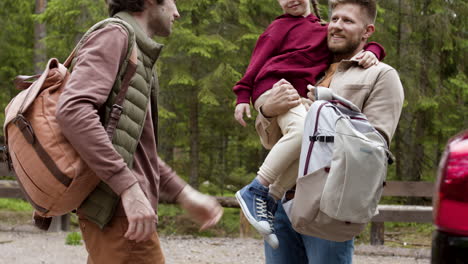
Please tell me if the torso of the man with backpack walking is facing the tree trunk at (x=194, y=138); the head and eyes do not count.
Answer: no

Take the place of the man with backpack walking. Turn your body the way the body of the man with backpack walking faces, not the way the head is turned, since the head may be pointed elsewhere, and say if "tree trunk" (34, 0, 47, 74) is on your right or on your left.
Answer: on your left

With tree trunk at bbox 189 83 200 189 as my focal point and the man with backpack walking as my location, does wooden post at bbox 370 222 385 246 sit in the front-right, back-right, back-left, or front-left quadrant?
front-right

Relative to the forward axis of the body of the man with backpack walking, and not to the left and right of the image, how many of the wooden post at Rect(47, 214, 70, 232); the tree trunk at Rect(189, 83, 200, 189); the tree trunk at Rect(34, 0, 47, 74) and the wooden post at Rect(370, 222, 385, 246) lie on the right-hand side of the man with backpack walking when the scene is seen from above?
0

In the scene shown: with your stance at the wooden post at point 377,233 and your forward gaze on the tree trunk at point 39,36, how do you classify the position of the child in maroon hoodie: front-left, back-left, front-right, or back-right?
back-left

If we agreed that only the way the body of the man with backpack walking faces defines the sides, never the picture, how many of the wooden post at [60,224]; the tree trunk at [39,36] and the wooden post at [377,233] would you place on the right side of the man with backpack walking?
0

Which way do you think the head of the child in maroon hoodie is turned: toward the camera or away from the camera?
toward the camera

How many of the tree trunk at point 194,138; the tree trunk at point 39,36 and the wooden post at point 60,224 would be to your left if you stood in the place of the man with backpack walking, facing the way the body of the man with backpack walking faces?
3

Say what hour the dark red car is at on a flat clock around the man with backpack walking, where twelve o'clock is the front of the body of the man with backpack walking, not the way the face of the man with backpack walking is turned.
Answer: The dark red car is roughly at 1 o'clock from the man with backpack walking.

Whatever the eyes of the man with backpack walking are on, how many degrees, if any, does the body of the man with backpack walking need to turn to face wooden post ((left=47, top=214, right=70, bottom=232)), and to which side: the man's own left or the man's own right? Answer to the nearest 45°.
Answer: approximately 90° to the man's own left

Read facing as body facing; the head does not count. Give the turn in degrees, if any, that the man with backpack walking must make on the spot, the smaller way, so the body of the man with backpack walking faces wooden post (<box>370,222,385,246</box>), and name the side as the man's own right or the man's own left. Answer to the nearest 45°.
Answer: approximately 45° to the man's own left

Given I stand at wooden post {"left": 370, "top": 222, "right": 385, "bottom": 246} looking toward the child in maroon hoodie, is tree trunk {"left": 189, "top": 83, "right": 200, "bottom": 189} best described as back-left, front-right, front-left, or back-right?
back-right

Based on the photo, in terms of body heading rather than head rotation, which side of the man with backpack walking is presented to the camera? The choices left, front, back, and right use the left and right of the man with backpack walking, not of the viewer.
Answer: right

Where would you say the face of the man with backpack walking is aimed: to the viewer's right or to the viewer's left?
to the viewer's right

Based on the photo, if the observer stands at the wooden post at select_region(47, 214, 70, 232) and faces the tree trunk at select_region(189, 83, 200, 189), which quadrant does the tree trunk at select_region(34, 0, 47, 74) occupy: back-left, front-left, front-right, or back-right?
front-left
